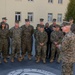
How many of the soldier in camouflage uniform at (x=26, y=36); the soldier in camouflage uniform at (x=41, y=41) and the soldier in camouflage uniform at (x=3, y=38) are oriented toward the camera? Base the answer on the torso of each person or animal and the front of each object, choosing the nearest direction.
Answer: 3

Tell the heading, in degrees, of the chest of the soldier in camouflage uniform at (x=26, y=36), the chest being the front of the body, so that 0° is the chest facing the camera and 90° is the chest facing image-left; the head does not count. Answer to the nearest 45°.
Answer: approximately 0°

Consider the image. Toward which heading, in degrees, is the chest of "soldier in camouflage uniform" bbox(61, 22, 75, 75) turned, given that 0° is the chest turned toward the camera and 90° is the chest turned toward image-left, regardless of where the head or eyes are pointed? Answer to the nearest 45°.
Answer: approximately 90°

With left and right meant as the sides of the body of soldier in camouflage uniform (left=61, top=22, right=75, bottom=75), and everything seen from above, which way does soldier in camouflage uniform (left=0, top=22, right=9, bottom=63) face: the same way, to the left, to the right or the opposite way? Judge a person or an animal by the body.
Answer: to the left

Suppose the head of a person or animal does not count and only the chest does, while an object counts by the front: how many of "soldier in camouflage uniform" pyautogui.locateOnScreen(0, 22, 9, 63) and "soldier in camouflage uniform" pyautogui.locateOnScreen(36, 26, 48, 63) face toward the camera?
2

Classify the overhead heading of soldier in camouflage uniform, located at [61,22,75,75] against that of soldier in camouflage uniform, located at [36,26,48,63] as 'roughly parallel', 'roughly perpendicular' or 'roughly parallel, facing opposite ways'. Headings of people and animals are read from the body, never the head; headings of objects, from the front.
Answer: roughly perpendicular

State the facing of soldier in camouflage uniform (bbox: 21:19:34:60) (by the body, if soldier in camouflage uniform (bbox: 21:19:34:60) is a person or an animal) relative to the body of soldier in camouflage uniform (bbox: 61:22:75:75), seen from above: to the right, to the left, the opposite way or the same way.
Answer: to the left

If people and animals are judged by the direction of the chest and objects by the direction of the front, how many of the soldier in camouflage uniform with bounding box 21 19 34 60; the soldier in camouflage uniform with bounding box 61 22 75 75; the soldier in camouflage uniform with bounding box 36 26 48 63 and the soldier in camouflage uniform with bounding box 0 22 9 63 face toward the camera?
3

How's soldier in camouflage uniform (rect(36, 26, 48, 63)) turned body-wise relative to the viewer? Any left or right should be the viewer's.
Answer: facing the viewer

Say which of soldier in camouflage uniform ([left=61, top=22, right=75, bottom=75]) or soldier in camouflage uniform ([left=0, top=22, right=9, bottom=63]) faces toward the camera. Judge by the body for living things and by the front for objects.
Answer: soldier in camouflage uniform ([left=0, top=22, right=9, bottom=63])

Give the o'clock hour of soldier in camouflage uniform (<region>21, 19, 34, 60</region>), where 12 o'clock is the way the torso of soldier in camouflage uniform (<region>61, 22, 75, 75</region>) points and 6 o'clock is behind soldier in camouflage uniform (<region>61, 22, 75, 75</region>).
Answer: soldier in camouflage uniform (<region>21, 19, 34, 60</region>) is roughly at 2 o'clock from soldier in camouflage uniform (<region>61, 22, 75, 75</region>).

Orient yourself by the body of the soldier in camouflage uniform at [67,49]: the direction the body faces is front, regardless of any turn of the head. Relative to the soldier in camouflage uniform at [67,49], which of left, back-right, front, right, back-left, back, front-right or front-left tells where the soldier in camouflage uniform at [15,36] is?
front-right
